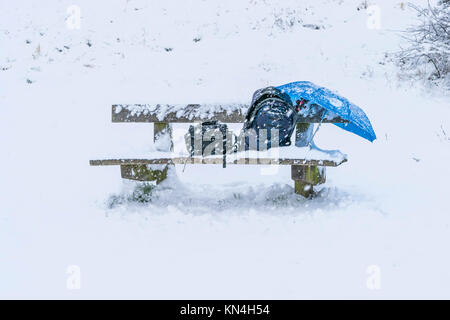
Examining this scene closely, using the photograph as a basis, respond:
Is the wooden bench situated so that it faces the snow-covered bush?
no

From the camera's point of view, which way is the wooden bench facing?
toward the camera

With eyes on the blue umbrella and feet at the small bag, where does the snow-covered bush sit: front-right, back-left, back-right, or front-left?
front-left

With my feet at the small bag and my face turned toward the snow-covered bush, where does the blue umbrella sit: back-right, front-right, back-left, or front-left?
front-right
